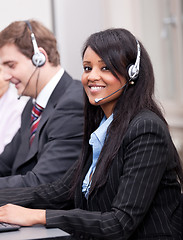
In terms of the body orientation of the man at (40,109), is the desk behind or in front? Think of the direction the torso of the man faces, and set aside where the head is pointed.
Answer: in front

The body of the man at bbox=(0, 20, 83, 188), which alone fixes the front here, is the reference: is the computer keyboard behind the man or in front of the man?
in front

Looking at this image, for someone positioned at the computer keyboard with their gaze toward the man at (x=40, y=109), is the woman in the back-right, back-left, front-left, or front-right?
front-right
